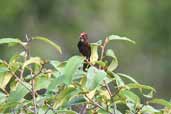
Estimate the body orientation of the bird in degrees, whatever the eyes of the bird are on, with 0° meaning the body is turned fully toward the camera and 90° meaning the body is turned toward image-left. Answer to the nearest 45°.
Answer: approximately 45°
